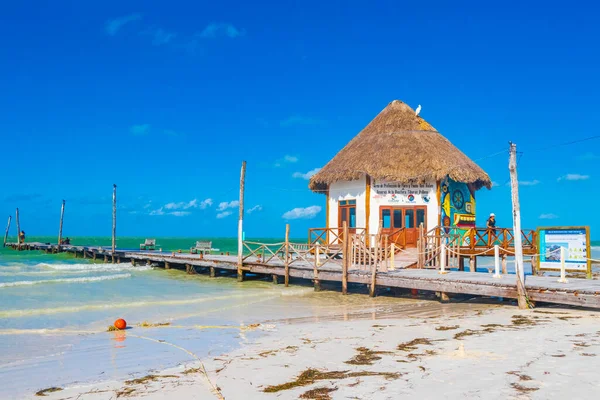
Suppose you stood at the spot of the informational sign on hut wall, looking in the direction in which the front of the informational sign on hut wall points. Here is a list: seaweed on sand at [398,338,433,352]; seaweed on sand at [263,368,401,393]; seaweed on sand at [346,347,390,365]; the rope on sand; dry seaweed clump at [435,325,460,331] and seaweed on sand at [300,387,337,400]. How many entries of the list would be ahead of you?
6

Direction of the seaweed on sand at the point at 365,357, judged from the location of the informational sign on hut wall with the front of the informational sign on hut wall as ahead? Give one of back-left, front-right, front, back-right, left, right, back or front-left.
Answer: front

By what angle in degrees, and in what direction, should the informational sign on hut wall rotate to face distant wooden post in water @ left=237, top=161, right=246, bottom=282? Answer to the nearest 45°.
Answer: approximately 90° to its right

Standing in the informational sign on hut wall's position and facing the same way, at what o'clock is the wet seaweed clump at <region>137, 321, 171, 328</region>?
The wet seaweed clump is roughly at 1 o'clock from the informational sign on hut wall.

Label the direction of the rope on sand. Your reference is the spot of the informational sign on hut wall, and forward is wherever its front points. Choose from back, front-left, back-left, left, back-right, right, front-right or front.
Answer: front

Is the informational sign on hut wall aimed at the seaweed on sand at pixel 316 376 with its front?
yes

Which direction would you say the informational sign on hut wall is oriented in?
toward the camera

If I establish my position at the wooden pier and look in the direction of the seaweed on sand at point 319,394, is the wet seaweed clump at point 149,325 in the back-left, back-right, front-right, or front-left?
front-right

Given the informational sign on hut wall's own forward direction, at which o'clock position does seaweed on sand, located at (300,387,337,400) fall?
The seaweed on sand is roughly at 12 o'clock from the informational sign on hut wall.

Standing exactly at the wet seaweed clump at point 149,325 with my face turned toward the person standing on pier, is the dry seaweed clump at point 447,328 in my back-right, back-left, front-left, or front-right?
front-right

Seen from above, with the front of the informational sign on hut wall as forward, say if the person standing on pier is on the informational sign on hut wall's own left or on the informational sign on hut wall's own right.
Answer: on the informational sign on hut wall's own left

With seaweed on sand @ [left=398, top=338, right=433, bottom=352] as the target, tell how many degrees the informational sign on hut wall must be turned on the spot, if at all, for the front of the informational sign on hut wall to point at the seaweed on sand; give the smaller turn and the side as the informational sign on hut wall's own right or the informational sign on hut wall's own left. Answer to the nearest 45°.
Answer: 0° — it already faces it

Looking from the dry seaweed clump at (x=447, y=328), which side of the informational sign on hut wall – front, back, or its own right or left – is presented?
front

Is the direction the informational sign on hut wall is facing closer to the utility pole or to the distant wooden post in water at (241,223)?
the utility pole
